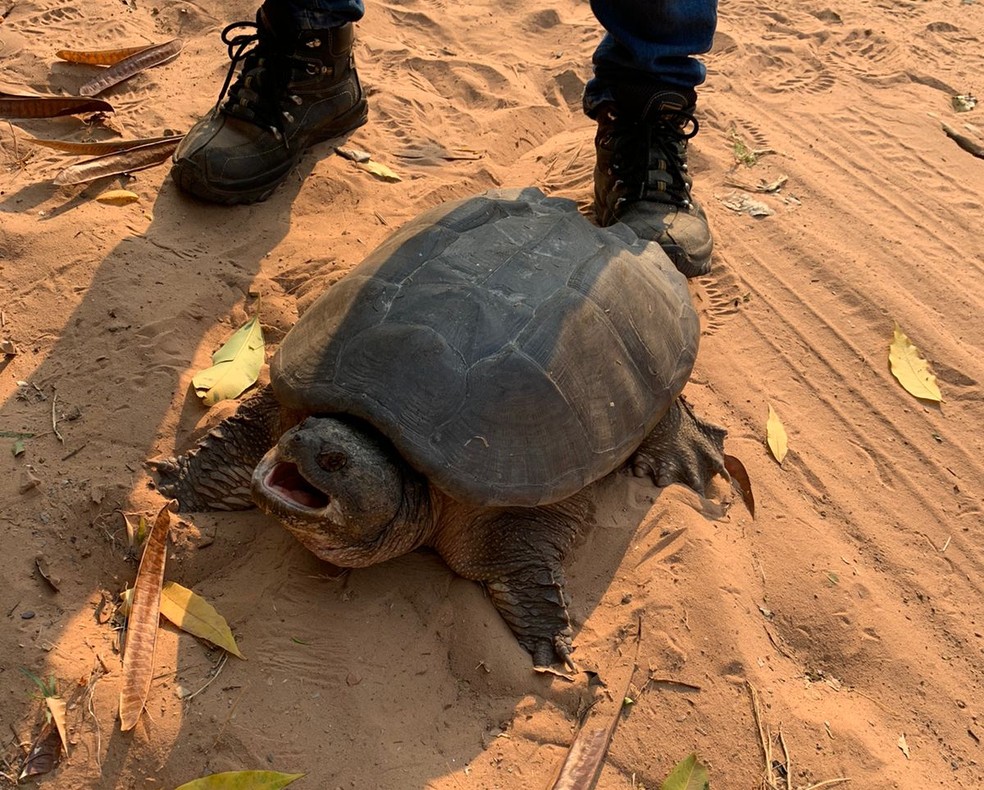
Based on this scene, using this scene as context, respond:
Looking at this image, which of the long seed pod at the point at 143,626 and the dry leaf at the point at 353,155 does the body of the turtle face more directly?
the long seed pod

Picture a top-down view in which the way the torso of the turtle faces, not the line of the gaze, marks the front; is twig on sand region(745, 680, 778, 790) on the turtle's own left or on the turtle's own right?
on the turtle's own left

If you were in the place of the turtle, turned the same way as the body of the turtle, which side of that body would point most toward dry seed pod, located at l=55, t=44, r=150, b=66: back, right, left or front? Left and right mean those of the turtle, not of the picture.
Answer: right

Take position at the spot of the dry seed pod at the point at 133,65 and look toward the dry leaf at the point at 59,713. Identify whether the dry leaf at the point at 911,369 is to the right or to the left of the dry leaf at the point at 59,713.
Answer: left

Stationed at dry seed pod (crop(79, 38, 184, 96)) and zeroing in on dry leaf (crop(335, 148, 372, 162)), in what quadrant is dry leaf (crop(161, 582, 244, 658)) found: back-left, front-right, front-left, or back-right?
front-right

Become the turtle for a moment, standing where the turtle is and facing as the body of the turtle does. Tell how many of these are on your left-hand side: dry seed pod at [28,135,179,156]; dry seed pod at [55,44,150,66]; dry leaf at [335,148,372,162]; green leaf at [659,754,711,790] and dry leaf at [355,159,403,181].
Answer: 1

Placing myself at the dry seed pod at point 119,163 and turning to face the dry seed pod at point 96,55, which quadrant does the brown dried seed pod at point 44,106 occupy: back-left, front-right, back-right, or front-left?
front-left

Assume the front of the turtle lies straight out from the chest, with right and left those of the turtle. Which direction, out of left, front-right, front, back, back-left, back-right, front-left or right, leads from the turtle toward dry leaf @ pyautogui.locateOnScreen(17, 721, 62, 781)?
front

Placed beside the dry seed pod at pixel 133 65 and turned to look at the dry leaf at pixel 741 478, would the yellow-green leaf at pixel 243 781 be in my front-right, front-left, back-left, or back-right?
front-right

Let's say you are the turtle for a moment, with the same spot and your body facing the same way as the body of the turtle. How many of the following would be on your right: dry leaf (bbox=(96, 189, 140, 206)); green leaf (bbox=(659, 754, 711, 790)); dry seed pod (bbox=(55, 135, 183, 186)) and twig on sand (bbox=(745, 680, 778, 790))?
2

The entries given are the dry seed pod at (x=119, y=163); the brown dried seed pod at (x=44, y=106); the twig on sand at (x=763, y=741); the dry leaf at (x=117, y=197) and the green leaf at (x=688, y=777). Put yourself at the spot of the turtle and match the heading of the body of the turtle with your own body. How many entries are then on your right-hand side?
3

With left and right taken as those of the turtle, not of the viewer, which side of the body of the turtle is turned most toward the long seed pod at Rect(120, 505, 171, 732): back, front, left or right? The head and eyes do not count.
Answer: front

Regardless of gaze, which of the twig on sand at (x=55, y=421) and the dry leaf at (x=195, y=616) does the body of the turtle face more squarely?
the dry leaf

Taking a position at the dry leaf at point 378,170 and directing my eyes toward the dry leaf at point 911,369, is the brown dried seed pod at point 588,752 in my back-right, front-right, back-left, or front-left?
front-right

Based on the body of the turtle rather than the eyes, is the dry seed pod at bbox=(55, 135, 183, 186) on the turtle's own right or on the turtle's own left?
on the turtle's own right
